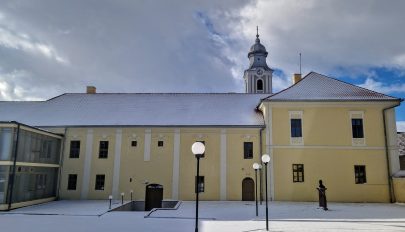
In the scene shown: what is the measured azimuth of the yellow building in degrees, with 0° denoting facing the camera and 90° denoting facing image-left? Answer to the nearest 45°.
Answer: approximately 0°
